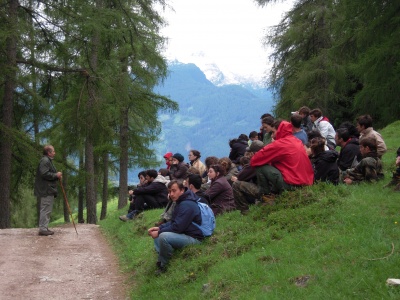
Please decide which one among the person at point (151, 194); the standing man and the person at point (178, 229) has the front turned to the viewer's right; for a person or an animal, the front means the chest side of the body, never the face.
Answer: the standing man

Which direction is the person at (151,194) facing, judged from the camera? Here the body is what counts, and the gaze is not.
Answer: to the viewer's left

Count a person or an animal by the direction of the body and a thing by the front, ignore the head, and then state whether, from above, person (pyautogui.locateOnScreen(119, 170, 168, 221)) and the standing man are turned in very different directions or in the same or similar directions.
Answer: very different directions

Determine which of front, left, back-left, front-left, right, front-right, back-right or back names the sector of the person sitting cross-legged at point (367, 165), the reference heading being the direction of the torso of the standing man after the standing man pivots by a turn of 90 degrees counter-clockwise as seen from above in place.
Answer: back-right

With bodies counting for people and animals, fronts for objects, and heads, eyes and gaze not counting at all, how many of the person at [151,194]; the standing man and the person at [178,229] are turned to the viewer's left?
2

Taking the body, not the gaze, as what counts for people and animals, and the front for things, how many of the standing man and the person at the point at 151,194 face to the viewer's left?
1

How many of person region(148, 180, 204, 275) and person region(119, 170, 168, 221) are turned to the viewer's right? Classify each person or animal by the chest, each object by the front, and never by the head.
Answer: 0

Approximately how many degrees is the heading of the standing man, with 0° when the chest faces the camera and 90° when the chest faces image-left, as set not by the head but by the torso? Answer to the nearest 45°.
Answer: approximately 270°

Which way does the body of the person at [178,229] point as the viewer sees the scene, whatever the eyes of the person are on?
to the viewer's left

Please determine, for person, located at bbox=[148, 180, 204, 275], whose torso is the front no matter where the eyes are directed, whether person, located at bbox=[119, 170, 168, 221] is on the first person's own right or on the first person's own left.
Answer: on the first person's own right
